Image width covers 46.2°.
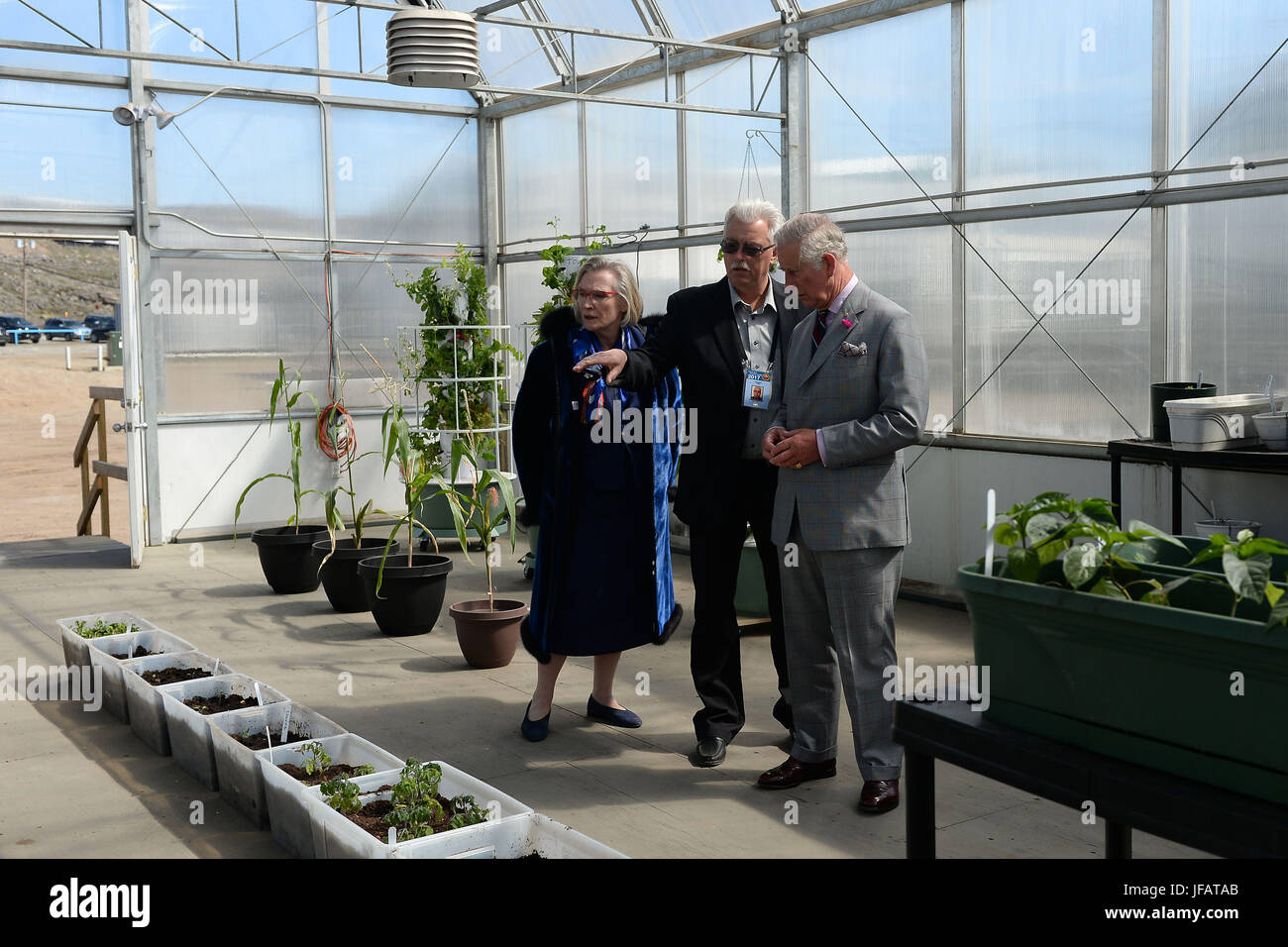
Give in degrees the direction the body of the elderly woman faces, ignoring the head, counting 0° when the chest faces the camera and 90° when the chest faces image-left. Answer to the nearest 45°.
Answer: approximately 0°

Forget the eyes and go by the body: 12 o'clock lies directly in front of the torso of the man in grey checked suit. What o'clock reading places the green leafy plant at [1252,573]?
The green leafy plant is roughly at 8 o'clock from the man in grey checked suit.

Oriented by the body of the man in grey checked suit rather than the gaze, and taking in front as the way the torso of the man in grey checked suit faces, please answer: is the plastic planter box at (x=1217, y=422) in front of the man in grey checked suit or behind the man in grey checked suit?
behind

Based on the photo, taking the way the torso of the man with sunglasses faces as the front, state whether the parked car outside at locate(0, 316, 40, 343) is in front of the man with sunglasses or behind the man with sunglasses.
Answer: behind

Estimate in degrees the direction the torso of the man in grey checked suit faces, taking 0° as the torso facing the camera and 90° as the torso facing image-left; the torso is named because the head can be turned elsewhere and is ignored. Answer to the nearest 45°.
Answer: approximately 45°

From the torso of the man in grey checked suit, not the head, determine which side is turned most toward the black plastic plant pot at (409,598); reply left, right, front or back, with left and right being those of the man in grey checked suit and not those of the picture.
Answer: right

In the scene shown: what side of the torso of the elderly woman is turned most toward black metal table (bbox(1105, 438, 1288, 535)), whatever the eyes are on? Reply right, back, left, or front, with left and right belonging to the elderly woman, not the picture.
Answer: left

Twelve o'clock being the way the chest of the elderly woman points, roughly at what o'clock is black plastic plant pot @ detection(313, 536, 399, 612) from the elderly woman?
The black plastic plant pot is roughly at 5 o'clock from the elderly woman.

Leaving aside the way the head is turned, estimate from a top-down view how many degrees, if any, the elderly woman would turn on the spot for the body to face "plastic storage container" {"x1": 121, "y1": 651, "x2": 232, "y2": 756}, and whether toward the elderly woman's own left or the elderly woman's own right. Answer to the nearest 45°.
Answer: approximately 90° to the elderly woman's own right

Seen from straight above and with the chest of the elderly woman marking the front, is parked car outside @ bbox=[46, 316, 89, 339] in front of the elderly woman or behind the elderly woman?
behind

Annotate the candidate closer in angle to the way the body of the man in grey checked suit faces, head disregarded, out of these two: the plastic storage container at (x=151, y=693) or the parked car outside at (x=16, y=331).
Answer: the plastic storage container

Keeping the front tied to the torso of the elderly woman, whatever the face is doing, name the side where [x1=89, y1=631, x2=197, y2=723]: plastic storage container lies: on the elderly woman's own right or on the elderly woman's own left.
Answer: on the elderly woman's own right
